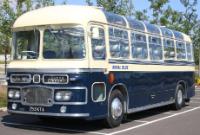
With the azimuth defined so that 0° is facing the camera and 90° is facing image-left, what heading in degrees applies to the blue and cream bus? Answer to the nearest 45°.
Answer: approximately 45°
